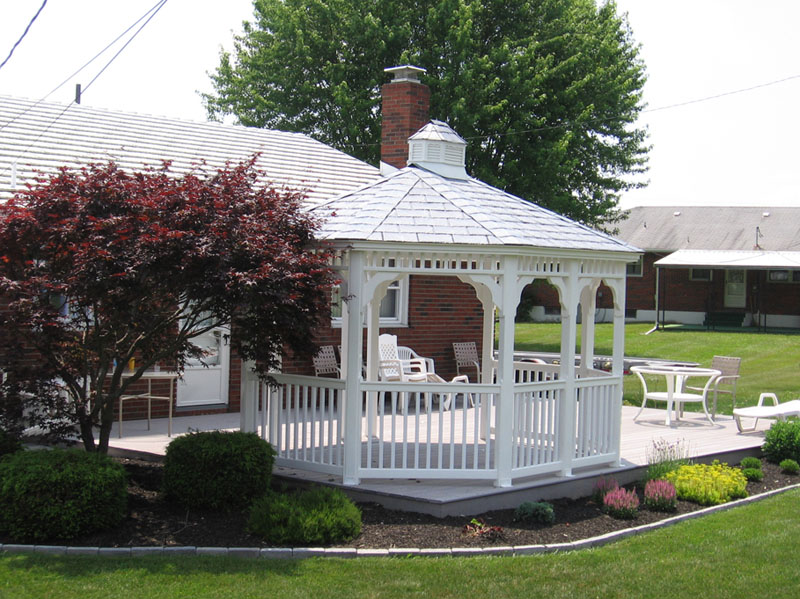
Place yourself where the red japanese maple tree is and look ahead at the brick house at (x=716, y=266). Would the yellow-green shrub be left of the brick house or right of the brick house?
right

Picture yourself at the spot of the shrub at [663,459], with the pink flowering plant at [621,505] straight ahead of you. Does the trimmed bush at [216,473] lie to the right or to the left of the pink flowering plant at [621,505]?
right

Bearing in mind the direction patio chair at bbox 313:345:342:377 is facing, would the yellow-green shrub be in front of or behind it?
in front

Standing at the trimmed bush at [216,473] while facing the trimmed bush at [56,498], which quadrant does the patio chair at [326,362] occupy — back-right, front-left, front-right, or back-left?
back-right

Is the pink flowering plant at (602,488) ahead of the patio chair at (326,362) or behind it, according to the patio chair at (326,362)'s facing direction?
ahead
